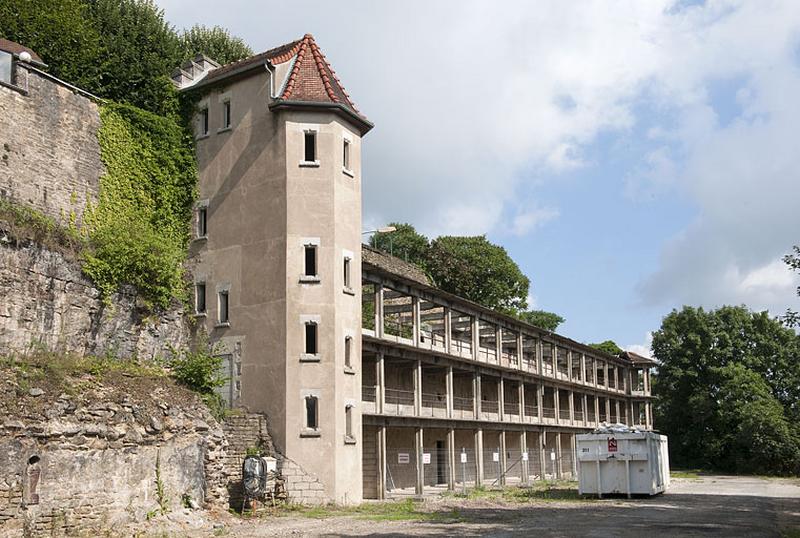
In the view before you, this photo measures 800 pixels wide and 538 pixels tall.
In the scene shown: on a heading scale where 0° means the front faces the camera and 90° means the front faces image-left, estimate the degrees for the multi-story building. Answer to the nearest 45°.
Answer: approximately 315°

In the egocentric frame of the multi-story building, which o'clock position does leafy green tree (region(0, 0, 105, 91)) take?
The leafy green tree is roughly at 5 o'clock from the multi-story building.

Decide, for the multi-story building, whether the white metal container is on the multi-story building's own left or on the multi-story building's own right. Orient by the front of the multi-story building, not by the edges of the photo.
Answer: on the multi-story building's own left

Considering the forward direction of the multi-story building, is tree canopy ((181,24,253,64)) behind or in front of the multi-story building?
behind

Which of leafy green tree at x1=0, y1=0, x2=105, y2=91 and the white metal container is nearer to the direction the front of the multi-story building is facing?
the white metal container
